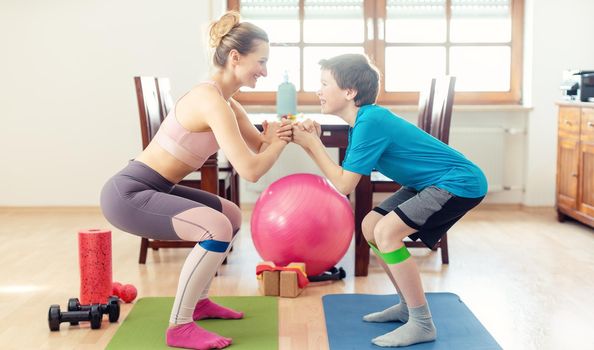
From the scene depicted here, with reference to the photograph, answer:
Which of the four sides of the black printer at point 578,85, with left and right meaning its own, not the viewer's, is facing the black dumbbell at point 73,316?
front

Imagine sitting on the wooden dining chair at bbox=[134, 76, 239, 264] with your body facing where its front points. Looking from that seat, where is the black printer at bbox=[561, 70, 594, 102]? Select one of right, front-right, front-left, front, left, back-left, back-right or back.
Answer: front

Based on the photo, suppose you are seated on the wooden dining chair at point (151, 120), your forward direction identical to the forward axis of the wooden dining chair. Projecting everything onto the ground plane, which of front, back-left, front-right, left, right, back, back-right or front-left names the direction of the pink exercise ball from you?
front-right

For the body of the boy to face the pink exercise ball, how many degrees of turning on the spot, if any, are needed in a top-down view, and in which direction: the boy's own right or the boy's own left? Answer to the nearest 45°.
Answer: approximately 45° to the boy's own right

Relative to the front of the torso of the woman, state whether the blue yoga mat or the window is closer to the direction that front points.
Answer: the blue yoga mat

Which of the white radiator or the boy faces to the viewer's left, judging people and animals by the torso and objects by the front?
the boy

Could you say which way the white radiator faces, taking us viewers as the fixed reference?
facing the viewer

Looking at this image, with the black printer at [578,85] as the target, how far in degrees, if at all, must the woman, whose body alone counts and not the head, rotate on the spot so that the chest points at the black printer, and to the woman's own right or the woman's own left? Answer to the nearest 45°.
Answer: approximately 45° to the woman's own left

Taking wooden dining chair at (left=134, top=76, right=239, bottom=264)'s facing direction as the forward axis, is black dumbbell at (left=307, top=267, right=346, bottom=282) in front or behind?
in front

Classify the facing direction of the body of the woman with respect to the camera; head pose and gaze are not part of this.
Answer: to the viewer's right

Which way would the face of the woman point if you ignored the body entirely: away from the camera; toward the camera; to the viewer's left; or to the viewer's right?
to the viewer's right

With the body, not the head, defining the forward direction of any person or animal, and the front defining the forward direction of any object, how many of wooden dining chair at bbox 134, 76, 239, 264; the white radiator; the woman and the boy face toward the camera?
1

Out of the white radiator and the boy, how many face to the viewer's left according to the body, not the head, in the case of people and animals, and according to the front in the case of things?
1

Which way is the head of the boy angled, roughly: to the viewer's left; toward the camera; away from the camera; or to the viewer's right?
to the viewer's left

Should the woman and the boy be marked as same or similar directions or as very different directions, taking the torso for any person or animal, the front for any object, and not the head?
very different directions

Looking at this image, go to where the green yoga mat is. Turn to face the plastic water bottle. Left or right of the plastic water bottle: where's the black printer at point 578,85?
right

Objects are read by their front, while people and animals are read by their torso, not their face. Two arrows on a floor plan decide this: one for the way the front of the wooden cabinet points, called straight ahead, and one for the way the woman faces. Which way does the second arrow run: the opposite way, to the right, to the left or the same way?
the opposite way

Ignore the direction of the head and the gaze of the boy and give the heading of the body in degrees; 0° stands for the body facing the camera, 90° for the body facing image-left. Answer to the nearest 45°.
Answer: approximately 90°
